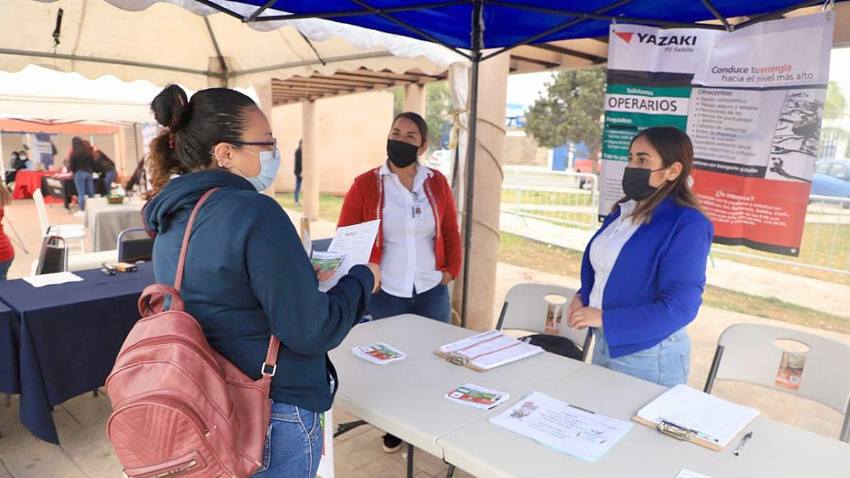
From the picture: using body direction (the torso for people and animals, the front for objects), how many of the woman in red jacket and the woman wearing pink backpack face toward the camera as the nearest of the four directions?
1

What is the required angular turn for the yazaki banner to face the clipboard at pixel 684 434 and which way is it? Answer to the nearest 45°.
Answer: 0° — it already faces it

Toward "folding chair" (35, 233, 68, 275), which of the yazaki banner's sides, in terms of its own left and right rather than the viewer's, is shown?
right

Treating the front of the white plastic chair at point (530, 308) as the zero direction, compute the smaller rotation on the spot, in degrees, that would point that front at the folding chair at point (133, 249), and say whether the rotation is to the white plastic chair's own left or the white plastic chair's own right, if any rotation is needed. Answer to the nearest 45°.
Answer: approximately 45° to the white plastic chair's own right

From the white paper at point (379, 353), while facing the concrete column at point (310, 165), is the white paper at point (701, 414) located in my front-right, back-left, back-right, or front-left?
back-right

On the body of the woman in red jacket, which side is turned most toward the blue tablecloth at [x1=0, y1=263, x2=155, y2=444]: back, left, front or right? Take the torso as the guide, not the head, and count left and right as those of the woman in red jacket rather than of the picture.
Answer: right

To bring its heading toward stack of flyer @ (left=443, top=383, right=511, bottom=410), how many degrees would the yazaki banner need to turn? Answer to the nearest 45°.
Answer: approximately 45° to its right

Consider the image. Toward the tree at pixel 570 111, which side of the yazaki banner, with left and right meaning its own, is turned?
back

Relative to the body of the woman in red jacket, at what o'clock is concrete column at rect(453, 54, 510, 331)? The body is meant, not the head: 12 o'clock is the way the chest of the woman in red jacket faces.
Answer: The concrete column is roughly at 7 o'clock from the woman in red jacket.

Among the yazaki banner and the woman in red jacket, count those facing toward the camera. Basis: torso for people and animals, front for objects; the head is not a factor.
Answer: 2

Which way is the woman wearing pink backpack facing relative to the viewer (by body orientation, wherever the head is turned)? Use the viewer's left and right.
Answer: facing away from the viewer and to the right of the viewer

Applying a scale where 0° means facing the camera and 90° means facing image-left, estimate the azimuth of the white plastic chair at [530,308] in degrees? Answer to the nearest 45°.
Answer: approximately 45°

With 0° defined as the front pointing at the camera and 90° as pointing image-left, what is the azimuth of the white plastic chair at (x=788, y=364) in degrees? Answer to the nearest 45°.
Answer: approximately 45°

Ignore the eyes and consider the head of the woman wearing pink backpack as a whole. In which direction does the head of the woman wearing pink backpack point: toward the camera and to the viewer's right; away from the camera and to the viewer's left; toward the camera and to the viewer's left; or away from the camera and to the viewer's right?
away from the camera and to the viewer's right

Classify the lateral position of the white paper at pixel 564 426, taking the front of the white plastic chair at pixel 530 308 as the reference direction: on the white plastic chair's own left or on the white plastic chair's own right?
on the white plastic chair's own left

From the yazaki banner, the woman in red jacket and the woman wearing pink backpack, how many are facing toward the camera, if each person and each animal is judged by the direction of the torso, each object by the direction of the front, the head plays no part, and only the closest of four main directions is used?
2

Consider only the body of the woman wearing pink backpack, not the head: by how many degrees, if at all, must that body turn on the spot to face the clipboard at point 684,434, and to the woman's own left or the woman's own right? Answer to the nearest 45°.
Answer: approximately 45° to the woman's own right
